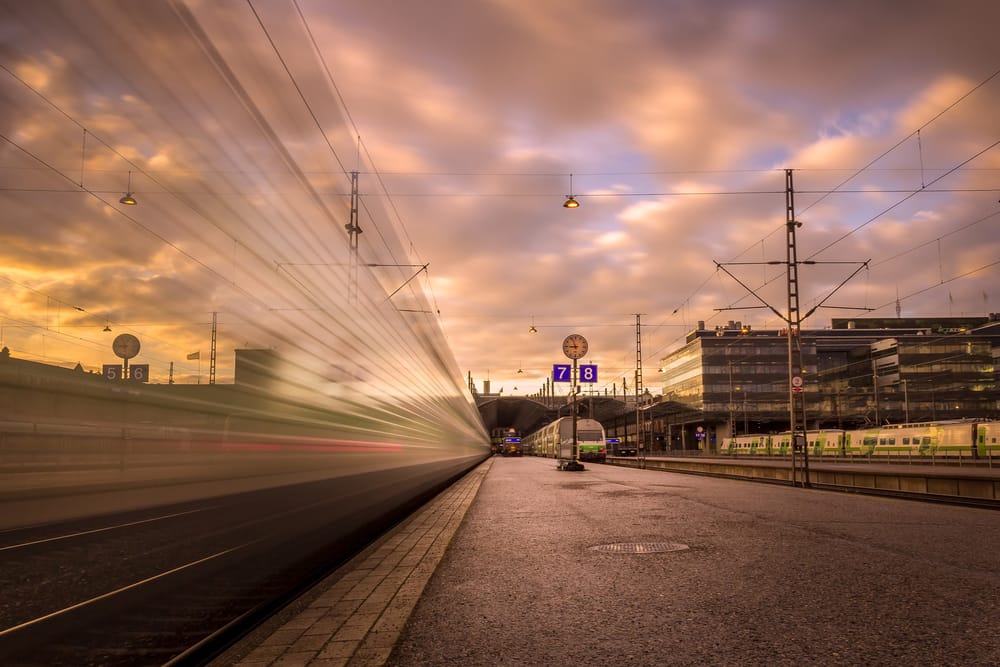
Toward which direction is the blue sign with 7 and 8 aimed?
toward the camera

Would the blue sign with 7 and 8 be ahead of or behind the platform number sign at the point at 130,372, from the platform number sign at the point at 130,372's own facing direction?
behind

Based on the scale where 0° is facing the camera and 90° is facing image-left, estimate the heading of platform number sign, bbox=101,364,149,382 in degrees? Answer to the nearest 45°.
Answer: approximately 0°

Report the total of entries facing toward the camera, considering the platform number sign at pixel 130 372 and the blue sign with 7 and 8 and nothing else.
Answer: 2

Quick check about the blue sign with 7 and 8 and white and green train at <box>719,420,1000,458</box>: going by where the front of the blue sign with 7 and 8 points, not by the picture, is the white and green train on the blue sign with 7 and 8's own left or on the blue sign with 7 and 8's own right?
on the blue sign with 7 and 8's own left

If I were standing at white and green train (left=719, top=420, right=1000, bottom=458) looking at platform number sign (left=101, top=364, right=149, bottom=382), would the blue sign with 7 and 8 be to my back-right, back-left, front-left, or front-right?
front-left

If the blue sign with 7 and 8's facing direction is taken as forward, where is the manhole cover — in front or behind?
in front
